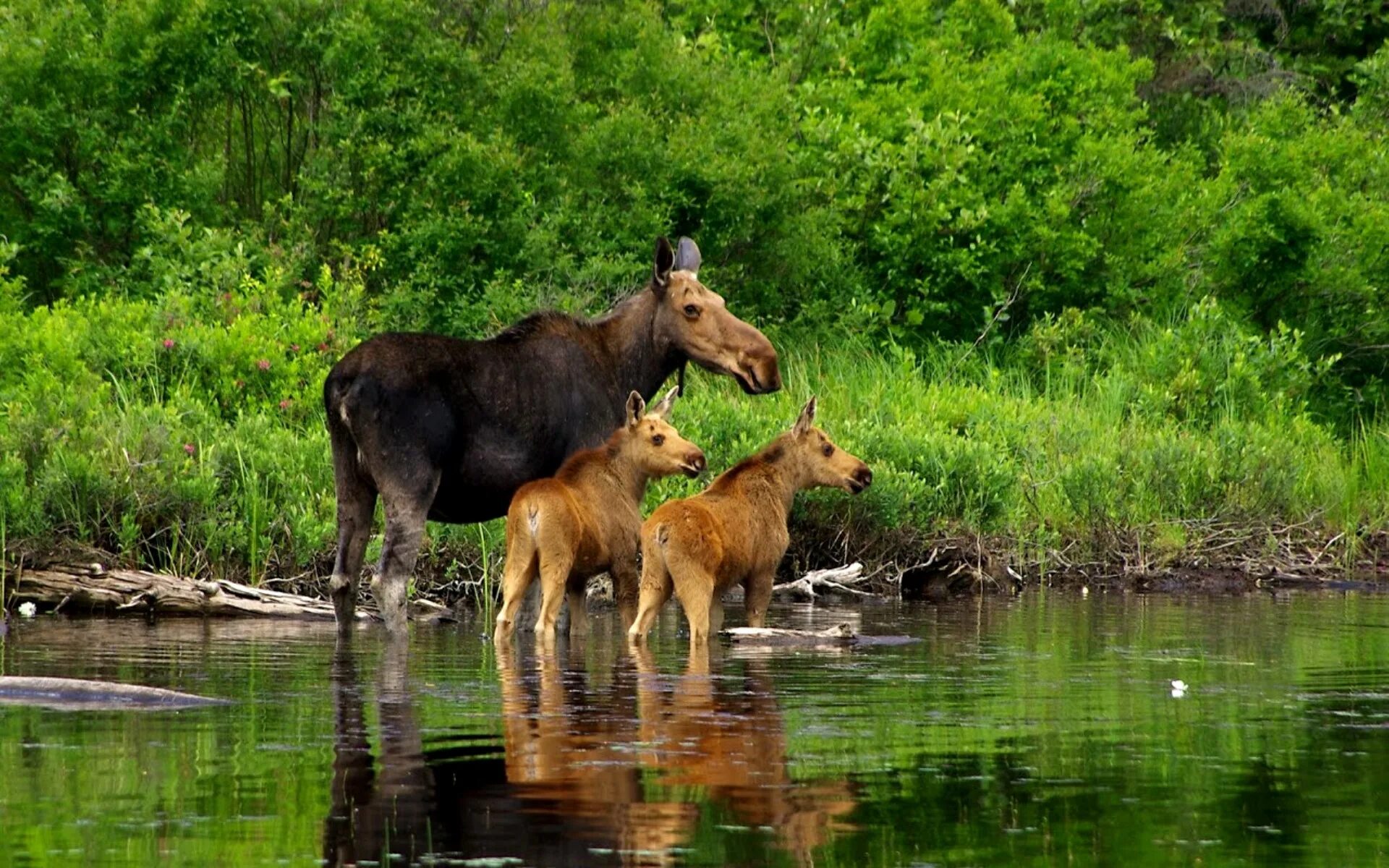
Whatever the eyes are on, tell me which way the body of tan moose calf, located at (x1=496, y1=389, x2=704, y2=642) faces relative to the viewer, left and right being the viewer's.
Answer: facing away from the viewer and to the right of the viewer

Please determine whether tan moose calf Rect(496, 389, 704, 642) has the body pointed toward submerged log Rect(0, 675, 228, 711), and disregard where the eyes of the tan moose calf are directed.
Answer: no

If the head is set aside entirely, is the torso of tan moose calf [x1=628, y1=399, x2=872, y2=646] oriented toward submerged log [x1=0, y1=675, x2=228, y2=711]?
no

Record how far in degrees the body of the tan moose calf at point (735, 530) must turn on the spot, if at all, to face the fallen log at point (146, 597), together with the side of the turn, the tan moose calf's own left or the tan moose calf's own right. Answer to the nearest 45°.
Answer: approximately 135° to the tan moose calf's own left

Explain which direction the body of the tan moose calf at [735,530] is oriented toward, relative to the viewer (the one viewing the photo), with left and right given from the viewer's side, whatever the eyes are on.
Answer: facing away from the viewer and to the right of the viewer

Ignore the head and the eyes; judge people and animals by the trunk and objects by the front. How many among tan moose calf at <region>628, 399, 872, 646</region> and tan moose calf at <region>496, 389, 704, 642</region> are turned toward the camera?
0

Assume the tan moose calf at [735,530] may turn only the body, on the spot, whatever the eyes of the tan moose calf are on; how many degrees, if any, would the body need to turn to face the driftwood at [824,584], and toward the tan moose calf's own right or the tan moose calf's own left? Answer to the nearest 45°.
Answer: approximately 45° to the tan moose calf's own left

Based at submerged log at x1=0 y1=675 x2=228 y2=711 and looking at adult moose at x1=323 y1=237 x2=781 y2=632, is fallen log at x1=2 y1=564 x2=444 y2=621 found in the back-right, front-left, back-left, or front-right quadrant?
front-left

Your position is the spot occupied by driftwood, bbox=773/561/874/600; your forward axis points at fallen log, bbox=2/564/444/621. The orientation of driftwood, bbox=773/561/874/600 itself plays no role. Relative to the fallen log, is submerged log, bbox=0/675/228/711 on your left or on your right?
left

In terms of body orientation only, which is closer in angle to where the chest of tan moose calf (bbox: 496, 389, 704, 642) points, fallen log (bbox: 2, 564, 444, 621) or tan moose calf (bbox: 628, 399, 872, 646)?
the tan moose calf

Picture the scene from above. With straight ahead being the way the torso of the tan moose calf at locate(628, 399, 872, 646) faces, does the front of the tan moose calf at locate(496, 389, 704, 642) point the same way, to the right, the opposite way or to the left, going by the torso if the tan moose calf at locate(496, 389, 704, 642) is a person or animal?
the same way

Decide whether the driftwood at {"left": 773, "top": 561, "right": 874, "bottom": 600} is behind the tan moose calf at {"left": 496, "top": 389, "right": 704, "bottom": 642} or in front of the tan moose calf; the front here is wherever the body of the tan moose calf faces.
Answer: in front

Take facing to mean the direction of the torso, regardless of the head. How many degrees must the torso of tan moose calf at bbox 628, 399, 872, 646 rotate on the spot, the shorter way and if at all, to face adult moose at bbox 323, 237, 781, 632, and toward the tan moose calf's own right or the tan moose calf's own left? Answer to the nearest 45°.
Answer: approximately 135° to the tan moose calf's own left
